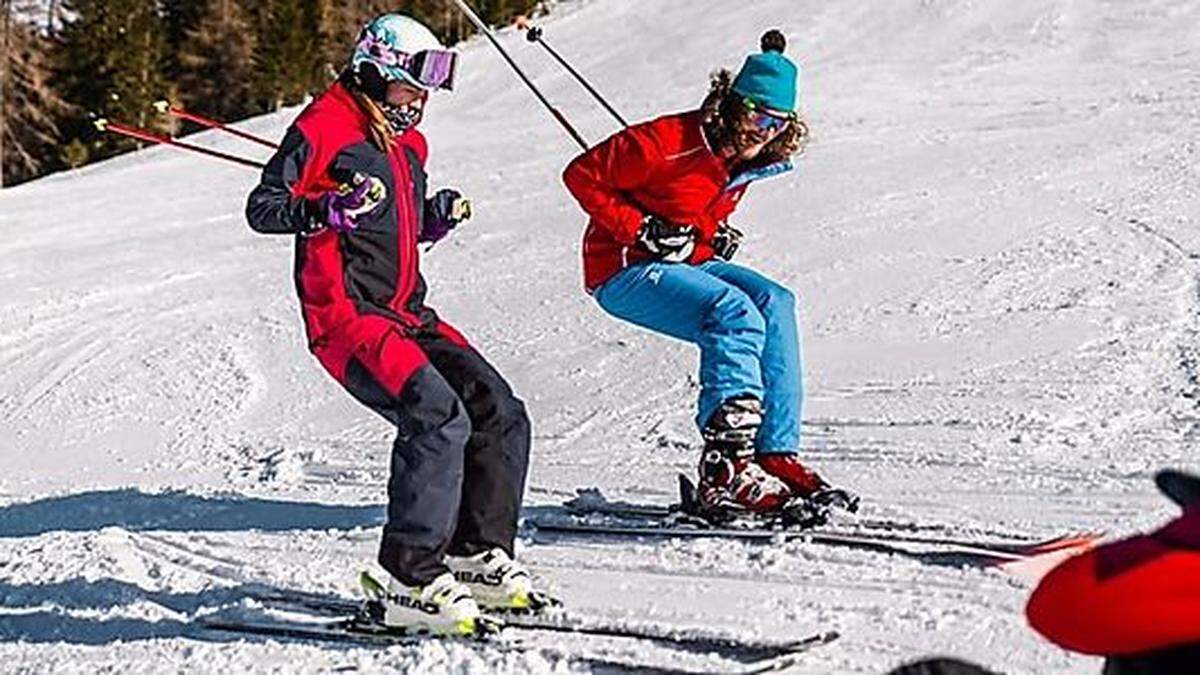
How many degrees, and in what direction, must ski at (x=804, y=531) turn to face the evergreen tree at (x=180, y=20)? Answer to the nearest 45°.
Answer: approximately 135° to its left

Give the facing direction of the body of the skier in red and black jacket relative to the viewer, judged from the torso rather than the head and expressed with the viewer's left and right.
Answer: facing the viewer and to the right of the viewer

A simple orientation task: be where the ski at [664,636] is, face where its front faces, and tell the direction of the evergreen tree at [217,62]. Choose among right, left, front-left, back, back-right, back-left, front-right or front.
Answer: left

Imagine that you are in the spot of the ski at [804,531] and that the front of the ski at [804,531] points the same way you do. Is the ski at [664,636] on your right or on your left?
on your right

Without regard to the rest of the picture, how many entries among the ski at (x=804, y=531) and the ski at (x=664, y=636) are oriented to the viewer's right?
2

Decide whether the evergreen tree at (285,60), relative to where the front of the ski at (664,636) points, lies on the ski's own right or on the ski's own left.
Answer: on the ski's own left

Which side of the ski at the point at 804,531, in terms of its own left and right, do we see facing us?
right

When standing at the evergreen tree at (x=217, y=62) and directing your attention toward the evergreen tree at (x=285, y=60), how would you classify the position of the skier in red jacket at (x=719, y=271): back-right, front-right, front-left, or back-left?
front-right

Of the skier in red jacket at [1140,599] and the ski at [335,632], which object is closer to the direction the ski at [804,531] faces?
the skier in red jacket

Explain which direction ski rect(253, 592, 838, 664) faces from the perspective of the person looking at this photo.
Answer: facing to the right of the viewer
